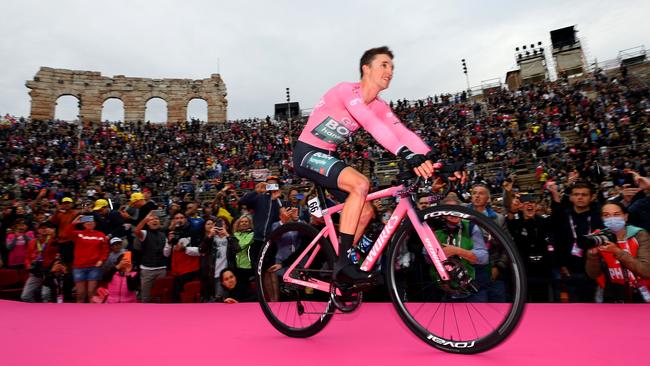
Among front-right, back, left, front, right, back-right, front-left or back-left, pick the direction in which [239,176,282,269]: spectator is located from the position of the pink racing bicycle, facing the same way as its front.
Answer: back

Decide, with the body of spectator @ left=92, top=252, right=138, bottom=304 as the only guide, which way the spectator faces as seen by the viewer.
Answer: toward the camera

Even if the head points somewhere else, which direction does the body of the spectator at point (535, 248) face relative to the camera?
toward the camera

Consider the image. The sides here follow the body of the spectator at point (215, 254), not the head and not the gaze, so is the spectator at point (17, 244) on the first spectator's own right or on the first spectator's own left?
on the first spectator's own right

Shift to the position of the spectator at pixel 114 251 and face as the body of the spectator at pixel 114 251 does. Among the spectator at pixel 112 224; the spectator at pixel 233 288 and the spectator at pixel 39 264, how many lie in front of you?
1

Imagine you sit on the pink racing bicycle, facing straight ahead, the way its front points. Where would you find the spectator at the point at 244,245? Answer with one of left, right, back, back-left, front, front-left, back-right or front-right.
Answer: back

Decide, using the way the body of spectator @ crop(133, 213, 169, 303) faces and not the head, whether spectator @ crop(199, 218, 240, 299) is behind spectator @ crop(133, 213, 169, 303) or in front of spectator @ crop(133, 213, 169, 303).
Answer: in front

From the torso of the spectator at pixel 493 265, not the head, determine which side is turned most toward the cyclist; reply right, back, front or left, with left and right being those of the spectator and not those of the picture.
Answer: front

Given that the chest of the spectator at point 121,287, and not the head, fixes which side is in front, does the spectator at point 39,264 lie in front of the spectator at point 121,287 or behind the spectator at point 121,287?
behind

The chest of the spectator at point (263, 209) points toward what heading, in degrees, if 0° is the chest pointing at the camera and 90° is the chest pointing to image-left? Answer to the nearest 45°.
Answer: approximately 315°
